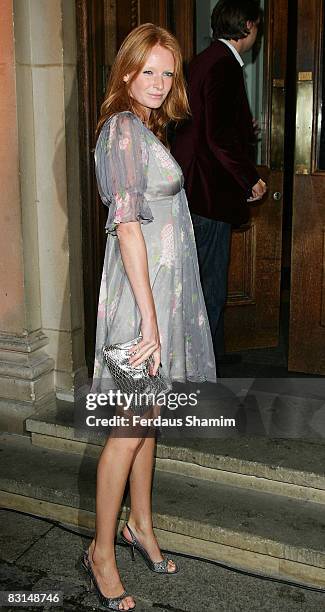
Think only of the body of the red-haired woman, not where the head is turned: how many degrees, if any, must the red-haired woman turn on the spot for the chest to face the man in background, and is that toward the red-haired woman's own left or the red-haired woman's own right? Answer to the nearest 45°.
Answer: approximately 135° to the red-haired woman's own left

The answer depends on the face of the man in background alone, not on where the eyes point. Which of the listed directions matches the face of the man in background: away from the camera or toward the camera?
away from the camera

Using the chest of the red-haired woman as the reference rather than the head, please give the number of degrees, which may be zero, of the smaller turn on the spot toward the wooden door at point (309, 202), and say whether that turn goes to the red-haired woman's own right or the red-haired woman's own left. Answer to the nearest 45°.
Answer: approximately 90° to the red-haired woman's own left
